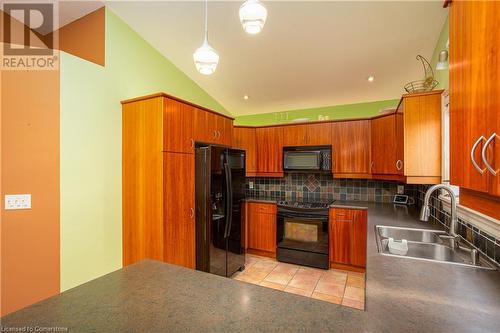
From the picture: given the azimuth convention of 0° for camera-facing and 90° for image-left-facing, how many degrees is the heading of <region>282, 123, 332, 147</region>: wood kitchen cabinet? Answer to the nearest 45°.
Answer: approximately 0°

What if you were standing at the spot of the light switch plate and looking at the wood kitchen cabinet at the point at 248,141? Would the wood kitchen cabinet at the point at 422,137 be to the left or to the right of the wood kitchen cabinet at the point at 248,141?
right

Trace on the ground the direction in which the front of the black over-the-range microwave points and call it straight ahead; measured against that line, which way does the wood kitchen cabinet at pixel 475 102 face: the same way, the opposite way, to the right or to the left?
to the right

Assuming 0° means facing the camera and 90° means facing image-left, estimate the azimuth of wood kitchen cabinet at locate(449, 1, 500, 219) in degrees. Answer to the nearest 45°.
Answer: approximately 45°

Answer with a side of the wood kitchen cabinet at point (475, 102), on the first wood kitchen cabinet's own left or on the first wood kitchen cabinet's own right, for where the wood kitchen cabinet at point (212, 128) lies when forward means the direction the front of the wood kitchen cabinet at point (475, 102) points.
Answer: on the first wood kitchen cabinet's own right

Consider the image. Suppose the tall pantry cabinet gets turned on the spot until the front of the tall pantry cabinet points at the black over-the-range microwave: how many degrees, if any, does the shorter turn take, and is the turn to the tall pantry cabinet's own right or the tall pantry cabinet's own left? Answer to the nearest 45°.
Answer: approximately 45° to the tall pantry cabinet's own left

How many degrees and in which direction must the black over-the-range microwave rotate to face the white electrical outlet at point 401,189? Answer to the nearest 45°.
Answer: approximately 90° to its left

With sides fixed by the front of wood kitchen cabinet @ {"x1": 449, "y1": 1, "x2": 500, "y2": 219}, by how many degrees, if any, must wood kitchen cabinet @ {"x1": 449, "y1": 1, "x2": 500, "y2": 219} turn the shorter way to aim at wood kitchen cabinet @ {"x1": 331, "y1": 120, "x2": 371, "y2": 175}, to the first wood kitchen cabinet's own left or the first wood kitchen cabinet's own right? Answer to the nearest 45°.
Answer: approximately 90° to the first wood kitchen cabinet's own right
